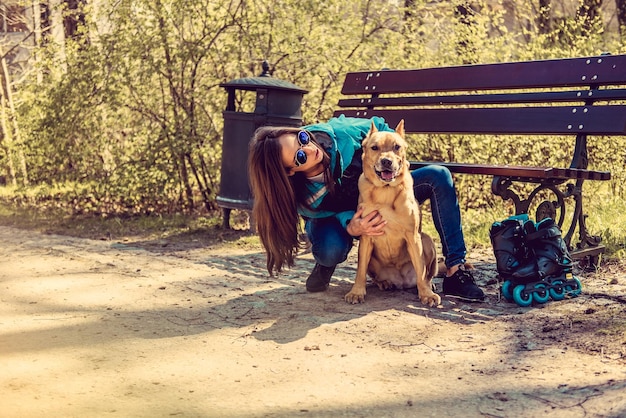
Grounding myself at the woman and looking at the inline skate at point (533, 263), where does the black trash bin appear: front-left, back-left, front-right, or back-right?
back-left

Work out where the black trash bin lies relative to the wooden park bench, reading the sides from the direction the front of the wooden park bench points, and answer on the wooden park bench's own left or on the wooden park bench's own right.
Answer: on the wooden park bench's own right

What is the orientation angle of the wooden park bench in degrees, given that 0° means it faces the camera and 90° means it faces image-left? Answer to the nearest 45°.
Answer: approximately 45°

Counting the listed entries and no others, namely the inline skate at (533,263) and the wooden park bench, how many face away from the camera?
0

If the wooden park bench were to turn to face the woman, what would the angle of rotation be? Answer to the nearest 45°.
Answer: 0° — it already faces them
